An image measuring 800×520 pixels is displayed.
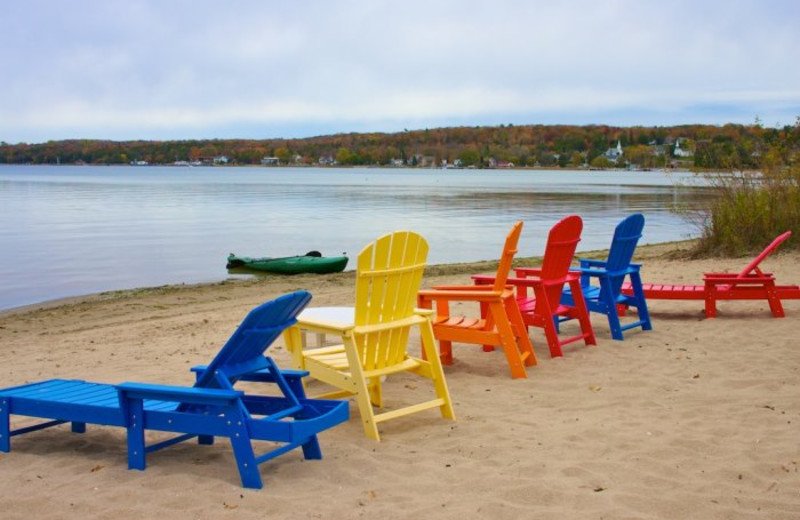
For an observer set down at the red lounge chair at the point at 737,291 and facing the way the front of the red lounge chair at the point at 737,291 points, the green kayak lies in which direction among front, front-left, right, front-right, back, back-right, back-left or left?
front-right

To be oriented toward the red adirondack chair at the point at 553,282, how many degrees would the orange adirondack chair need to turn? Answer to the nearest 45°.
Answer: approximately 135° to its right

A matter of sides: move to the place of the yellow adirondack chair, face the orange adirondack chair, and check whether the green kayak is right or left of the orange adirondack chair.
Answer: left

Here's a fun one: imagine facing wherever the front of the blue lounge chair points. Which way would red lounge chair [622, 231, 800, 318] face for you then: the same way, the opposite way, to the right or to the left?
the same way

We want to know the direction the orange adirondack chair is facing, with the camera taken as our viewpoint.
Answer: facing to the left of the viewer

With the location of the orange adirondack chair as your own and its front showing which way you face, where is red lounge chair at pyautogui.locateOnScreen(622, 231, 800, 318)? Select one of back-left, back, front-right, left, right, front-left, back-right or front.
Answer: back-right

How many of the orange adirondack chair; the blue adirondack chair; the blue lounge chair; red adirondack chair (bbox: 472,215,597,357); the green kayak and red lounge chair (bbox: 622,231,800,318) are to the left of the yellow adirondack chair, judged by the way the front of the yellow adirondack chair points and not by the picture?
1

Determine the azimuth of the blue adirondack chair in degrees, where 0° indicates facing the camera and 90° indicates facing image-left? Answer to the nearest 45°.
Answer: approximately 135°

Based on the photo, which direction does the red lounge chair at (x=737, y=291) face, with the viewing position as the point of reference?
facing to the left of the viewer

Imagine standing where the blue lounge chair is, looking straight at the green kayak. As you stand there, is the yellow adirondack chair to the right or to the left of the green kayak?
right
